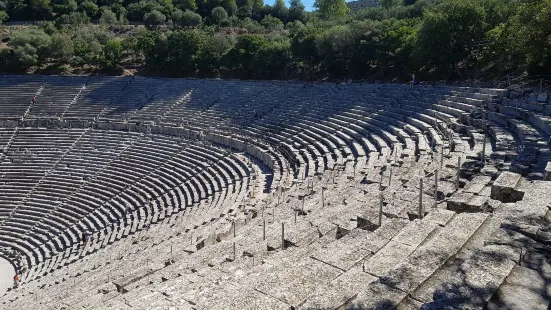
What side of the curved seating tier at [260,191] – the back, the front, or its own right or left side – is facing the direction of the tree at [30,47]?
right

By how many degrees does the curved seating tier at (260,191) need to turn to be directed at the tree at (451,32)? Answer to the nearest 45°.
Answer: approximately 180°

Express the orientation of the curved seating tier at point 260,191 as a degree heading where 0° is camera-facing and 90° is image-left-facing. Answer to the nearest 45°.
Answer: approximately 45°

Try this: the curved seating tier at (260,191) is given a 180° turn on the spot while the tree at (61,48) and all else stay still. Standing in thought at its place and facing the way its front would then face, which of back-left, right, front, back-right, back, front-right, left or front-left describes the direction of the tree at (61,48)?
left

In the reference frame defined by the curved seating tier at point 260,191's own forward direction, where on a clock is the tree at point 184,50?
The tree is roughly at 4 o'clock from the curved seating tier.
